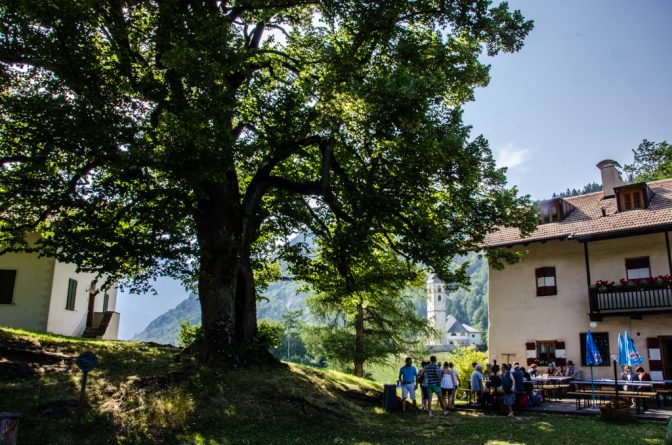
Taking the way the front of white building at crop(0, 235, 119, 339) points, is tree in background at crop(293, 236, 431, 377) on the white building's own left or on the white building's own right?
on the white building's own left

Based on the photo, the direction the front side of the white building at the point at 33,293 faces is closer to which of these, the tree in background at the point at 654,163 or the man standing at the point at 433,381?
the man standing

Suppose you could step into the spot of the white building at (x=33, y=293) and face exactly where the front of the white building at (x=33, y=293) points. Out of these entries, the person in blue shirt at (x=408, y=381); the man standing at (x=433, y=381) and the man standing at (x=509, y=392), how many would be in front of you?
3

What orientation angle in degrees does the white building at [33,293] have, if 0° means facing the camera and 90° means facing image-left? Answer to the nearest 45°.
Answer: approximately 315°
